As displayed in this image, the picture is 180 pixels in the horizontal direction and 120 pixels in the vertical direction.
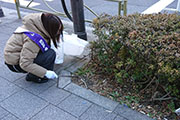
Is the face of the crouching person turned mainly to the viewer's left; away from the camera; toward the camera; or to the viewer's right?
to the viewer's right

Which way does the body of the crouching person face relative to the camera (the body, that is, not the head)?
to the viewer's right
